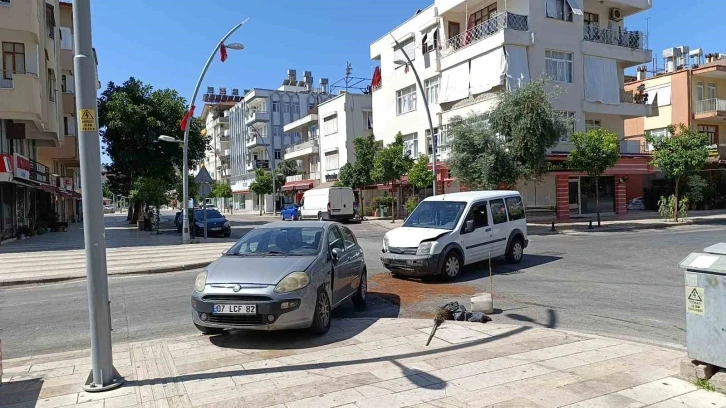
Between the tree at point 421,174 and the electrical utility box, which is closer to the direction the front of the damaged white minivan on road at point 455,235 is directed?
the electrical utility box

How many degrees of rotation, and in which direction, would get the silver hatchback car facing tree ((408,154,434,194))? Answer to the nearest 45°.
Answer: approximately 135° to its right

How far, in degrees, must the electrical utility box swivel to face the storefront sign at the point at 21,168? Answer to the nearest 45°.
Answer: approximately 45° to its right

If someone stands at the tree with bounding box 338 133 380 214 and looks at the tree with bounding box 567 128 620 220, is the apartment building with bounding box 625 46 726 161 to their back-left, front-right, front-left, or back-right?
front-left

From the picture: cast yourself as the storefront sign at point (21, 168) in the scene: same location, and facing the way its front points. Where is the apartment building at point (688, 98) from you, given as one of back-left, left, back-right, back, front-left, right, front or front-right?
front-left

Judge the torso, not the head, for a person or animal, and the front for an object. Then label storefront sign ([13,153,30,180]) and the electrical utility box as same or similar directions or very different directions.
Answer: very different directions

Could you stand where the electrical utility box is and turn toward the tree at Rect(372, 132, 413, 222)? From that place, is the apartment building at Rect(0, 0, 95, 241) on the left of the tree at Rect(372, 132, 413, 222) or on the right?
left

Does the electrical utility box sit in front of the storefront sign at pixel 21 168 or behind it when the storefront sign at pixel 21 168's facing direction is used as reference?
in front

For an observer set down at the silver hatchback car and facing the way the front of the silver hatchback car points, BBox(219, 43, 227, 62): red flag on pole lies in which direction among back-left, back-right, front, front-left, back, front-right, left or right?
back-right

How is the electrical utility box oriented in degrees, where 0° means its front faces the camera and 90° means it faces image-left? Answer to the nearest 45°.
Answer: approximately 45°

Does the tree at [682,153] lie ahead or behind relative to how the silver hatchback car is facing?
behind

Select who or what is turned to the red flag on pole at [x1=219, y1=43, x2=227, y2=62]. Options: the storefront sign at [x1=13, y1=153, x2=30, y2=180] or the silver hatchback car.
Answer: the storefront sign

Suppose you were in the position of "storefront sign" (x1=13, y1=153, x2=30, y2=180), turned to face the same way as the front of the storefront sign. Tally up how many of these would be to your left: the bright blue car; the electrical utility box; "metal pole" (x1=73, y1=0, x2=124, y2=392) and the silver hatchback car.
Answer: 1

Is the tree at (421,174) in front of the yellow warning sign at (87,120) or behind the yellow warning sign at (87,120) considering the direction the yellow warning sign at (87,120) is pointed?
behind

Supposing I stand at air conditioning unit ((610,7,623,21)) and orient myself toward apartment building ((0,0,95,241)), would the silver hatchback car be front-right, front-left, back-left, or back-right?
front-left

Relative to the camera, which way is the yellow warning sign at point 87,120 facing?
toward the camera

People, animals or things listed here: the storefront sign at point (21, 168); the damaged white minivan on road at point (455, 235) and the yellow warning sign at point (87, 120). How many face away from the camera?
0
